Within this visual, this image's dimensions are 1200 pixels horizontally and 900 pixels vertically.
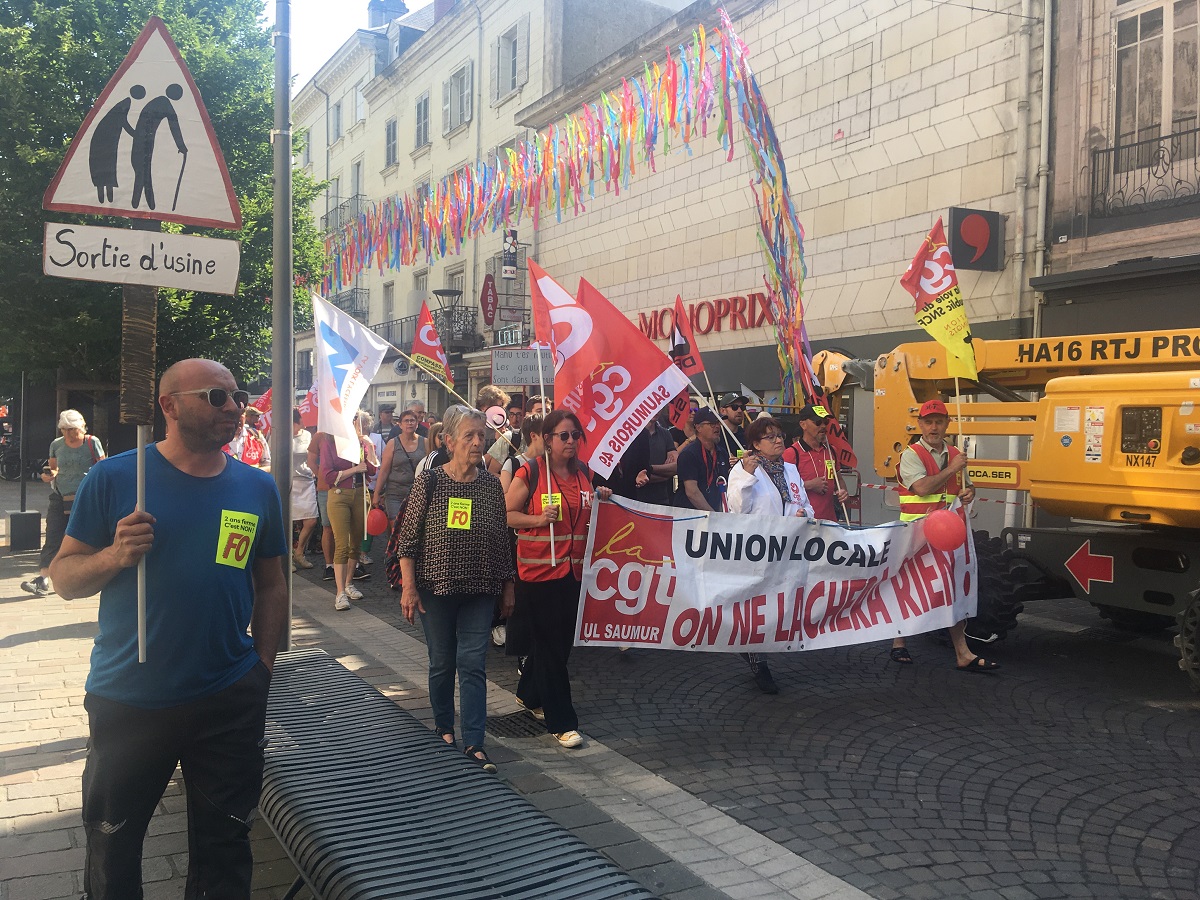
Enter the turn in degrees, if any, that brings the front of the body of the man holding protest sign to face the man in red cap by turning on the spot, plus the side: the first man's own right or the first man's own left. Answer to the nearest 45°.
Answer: approximately 90° to the first man's own left

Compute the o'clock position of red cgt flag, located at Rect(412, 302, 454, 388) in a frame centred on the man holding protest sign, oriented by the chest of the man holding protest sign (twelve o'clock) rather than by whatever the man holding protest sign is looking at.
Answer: The red cgt flag is roughly at 8 o'clock from the man holding protest sign.

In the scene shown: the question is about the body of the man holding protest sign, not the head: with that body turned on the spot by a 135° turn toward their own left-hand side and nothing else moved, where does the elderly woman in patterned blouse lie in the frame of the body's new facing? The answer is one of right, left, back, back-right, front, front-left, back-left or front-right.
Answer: front-right

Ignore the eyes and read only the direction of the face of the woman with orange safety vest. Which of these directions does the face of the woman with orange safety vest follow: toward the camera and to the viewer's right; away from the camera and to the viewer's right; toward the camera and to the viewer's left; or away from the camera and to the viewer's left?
toward the camera and to the viewer's right

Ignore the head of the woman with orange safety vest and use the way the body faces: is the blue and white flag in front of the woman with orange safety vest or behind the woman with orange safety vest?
behind

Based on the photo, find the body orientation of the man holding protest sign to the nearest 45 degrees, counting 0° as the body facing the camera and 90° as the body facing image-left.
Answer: approximately 315°

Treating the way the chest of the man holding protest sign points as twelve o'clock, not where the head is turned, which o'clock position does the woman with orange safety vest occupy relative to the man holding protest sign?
The woman with orange safety vest is roughly at 9 o'clock from the man holding protest sign.

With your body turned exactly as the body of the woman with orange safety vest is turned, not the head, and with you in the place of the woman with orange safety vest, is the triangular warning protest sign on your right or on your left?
on your right
